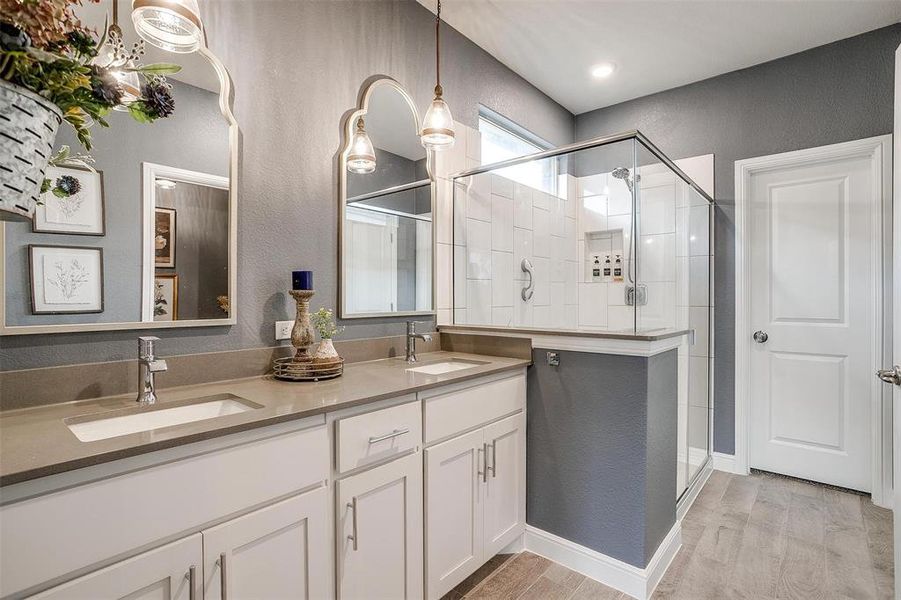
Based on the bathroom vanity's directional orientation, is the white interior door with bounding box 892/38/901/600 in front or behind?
in front

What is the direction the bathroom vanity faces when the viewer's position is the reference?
facing the viewer and to the right of the viewer

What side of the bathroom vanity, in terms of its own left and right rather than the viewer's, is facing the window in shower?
left

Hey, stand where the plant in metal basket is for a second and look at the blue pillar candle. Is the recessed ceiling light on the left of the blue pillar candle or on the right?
right

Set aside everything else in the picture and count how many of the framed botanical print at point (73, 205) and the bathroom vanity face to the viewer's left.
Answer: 0
